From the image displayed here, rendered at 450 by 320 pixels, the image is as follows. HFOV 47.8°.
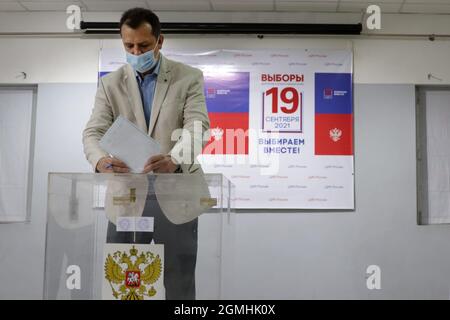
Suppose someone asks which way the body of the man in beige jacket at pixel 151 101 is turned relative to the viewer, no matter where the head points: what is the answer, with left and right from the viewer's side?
facing the viewer
